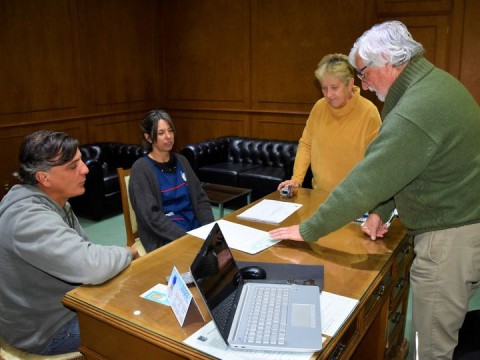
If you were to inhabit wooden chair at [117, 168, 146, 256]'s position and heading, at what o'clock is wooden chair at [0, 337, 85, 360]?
wooden chair at [0, 337, 85, 360] is roughly at 2 o'clock from wooden chair at [117, 168, 146, 256].

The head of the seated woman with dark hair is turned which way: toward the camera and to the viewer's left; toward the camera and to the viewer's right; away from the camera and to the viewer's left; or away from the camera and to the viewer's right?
toward the camera and to the viewer's right

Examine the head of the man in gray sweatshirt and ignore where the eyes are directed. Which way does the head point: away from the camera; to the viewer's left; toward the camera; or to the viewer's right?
to the viewer's right

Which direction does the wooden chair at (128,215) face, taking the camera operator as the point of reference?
facing the viewer and to the right of the viewer

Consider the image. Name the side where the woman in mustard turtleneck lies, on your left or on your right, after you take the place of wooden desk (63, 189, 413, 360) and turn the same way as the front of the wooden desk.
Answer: on your left

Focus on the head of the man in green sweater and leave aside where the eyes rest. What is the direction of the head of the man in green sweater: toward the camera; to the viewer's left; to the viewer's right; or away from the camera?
to the viewer's left

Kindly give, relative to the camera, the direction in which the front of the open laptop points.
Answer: facing to the right of the viewer

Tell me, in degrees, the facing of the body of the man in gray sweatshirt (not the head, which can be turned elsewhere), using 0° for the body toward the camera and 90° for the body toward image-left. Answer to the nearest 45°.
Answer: approximately 270°

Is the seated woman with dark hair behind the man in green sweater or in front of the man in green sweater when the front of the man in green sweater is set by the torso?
in front

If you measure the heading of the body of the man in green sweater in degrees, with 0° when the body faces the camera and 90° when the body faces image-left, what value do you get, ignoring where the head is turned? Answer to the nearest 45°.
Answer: approximately 90°
